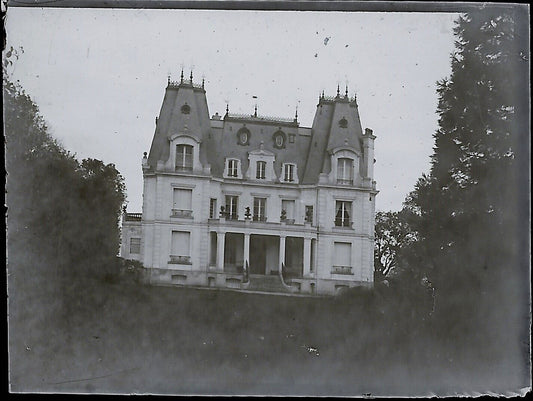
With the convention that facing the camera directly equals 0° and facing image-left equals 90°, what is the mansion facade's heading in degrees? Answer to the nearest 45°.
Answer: approximately 0°
